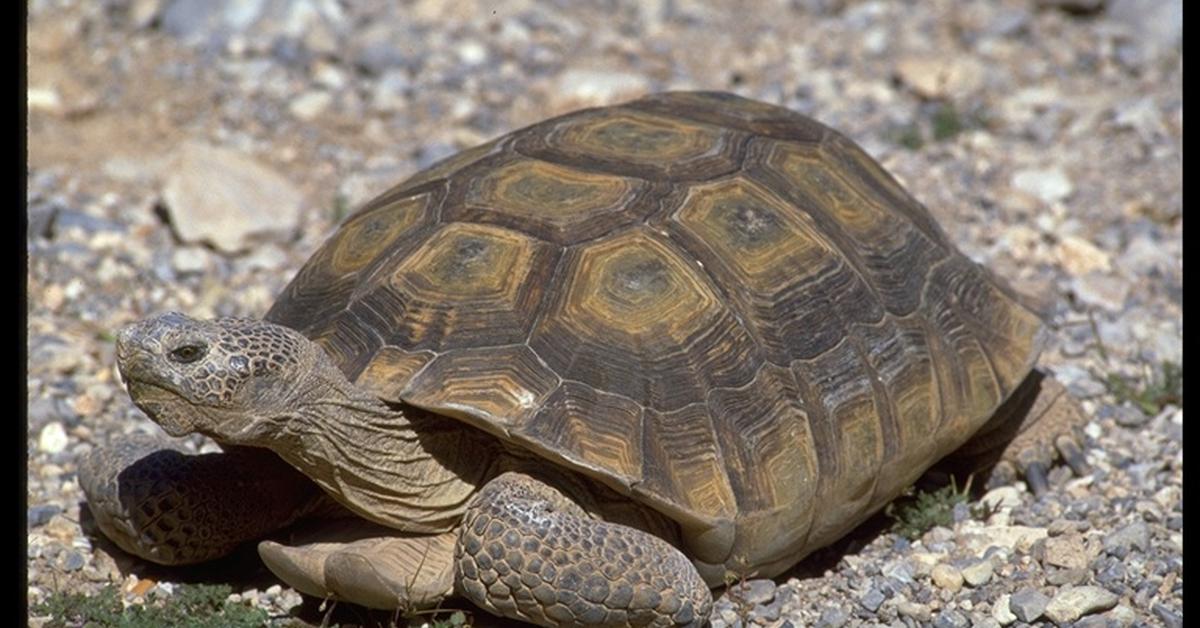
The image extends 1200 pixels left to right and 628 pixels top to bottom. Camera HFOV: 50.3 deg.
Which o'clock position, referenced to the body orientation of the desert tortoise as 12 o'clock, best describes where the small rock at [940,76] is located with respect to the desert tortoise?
The small rock is roughly at 5 o'clock from the desert tortoise.

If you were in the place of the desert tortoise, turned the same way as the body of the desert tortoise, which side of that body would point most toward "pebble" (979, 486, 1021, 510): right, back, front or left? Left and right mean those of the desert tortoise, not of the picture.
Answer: back

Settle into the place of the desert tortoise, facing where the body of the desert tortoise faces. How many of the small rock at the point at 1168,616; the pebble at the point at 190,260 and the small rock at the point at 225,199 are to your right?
2

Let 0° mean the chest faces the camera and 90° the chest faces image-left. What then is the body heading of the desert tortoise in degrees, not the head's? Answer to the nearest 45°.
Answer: approximately 45°

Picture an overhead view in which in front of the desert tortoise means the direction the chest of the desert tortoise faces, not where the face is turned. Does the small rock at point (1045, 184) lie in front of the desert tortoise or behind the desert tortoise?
behind

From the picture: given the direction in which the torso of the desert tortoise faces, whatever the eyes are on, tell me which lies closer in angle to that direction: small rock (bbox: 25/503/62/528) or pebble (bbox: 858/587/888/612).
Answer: the small rock

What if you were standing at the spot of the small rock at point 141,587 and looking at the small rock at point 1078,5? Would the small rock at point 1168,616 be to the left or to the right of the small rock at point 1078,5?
right

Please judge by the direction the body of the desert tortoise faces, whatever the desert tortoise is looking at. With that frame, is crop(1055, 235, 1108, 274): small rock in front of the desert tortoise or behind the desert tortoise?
behind

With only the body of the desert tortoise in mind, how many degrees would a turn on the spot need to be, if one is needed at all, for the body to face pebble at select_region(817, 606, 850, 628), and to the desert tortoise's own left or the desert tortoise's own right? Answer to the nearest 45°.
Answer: approximately 135° to the desert tortoise's own left

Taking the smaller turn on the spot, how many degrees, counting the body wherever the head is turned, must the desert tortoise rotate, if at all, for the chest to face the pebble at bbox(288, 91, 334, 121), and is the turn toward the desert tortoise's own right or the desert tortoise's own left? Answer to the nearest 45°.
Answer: approximately 90° to the desert tortoise's own right
